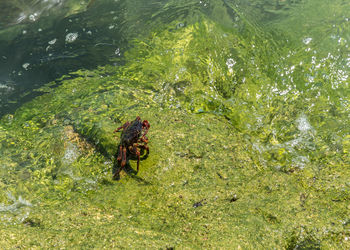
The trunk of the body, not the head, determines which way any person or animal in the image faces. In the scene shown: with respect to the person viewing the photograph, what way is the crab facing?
facing to the right of the viewer
